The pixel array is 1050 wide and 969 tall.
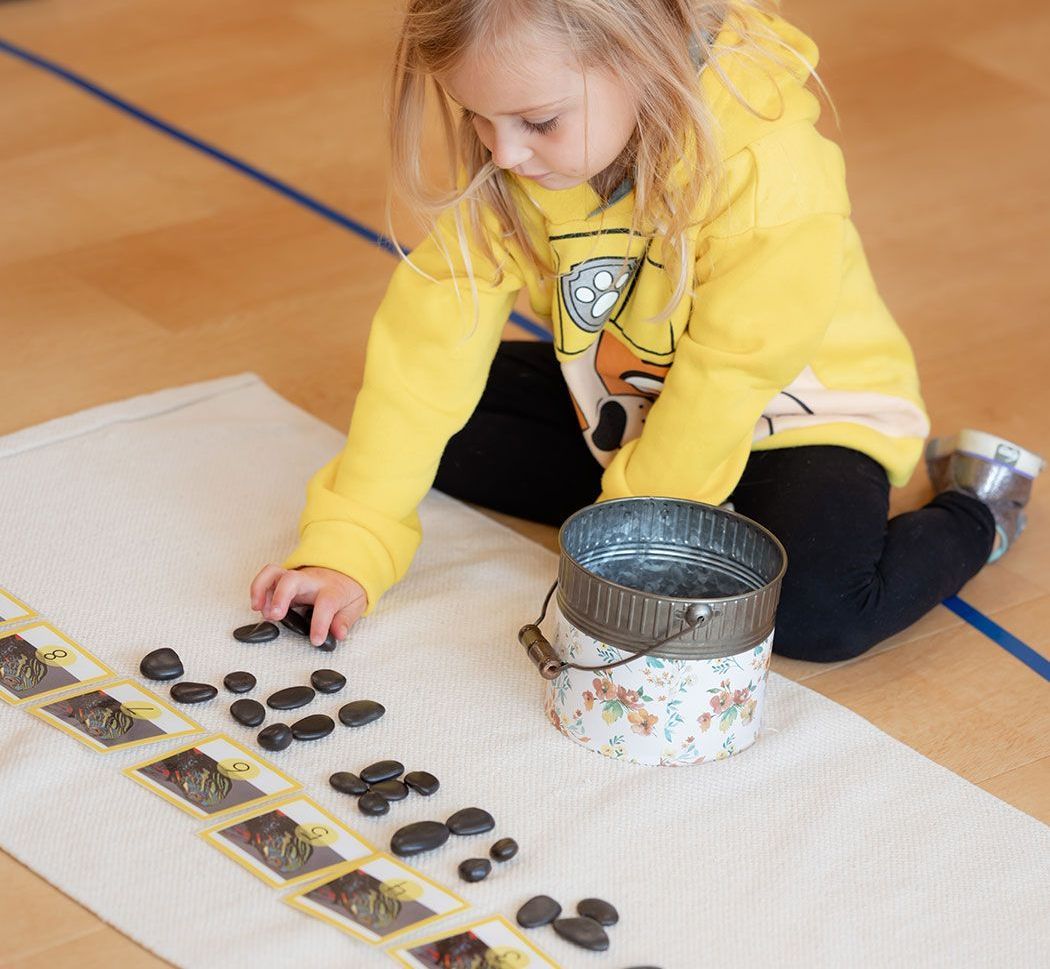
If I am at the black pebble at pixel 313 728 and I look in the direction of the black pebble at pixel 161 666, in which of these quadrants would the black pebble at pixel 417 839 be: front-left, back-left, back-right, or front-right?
back-left

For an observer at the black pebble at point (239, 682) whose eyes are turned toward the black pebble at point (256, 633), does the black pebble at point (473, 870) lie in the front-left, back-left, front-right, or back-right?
back-right

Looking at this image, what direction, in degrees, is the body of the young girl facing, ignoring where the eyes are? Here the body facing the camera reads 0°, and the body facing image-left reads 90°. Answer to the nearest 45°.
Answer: approximately 45°
